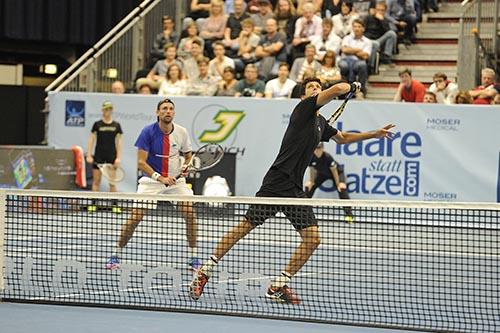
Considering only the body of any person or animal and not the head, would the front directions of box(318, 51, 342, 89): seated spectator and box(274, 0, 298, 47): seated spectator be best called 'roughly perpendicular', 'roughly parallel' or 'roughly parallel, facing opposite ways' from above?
roughly parallel

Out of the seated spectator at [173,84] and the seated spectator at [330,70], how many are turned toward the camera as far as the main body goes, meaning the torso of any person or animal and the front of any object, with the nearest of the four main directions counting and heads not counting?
2

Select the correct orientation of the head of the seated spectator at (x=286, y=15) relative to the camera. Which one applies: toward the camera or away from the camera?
toward the camera

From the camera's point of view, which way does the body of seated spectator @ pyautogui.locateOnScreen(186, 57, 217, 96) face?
toward the camera

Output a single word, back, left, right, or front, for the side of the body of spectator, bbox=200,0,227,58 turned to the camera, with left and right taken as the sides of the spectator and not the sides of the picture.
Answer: front

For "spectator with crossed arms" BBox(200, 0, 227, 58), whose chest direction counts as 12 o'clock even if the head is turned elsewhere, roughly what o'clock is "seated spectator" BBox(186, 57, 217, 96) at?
The seated spectator is roughly at 12 o'clock from the spectator with crossed arms.

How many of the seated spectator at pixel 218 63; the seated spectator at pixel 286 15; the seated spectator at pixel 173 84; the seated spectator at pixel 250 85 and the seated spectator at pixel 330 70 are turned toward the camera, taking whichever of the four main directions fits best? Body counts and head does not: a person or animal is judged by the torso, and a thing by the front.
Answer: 5

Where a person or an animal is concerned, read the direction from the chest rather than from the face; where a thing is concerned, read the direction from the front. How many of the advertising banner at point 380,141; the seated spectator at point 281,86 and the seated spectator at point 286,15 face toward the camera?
3

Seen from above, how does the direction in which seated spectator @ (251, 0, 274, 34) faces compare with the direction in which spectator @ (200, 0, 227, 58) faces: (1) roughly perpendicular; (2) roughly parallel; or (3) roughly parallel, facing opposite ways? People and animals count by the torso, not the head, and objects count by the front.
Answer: roughly parallel

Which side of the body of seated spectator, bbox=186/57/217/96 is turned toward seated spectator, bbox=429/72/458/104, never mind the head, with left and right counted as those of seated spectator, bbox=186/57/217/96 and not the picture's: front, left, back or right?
left

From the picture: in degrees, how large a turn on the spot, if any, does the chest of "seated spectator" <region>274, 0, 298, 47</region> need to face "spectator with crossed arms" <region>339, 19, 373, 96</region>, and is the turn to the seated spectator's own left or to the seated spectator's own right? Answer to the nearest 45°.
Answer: approximately 45° to the seated spectator's own left

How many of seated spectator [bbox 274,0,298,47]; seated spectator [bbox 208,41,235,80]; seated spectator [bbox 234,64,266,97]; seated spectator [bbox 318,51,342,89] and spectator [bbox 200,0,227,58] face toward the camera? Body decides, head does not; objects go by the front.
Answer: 5

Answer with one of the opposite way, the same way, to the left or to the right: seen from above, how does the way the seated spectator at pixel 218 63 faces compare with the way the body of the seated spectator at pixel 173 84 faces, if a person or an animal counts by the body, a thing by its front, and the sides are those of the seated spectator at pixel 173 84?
the same way

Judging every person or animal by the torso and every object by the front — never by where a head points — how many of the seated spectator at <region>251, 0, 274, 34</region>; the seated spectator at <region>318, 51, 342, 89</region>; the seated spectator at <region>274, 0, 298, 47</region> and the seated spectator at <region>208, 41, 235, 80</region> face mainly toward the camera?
4

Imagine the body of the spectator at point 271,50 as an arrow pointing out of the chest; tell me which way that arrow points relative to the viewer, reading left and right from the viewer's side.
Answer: facing the viewer and to the left of the viewer

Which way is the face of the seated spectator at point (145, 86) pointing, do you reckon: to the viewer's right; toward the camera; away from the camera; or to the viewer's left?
toward the camera
